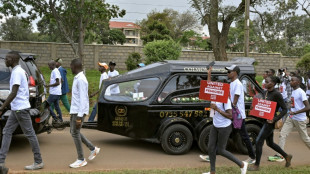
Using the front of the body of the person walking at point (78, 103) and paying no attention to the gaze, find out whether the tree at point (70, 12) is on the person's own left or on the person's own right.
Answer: on the person's own right

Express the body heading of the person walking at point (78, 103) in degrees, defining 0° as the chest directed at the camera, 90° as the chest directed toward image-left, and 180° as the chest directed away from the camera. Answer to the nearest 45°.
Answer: approximately 90°

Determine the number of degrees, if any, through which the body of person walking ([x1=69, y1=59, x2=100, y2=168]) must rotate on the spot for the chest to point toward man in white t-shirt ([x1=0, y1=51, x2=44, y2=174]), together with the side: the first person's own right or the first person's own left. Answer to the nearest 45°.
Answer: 0° — they already face them

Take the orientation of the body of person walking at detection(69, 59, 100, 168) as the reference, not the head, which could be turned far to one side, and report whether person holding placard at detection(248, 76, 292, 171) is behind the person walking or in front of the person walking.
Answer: behind
